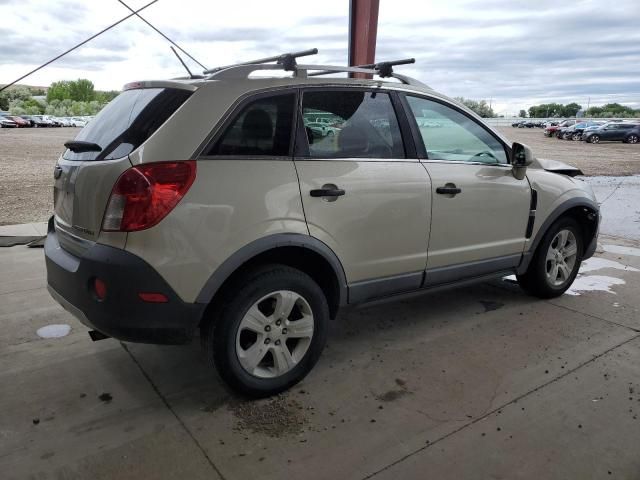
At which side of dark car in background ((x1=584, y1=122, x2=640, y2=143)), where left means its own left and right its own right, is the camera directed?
left

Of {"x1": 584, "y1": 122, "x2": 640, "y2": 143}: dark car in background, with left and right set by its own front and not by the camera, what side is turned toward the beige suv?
left

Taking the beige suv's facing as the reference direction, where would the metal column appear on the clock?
The metal column is roughly at 11 o'clock from the beige suv.

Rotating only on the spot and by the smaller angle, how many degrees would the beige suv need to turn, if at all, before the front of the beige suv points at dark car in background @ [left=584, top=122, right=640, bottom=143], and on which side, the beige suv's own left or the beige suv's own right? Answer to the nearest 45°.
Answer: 0° — it already faces it

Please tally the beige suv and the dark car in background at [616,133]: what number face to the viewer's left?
1

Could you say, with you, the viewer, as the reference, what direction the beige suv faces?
facing away from the viewer and to the right of the viewer

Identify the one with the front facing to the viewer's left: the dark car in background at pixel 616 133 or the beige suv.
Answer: the dark car in background

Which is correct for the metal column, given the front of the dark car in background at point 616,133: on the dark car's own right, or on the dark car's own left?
on the dark car's own left

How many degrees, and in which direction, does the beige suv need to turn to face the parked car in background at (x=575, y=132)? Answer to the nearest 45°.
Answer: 0° — it already faces it
